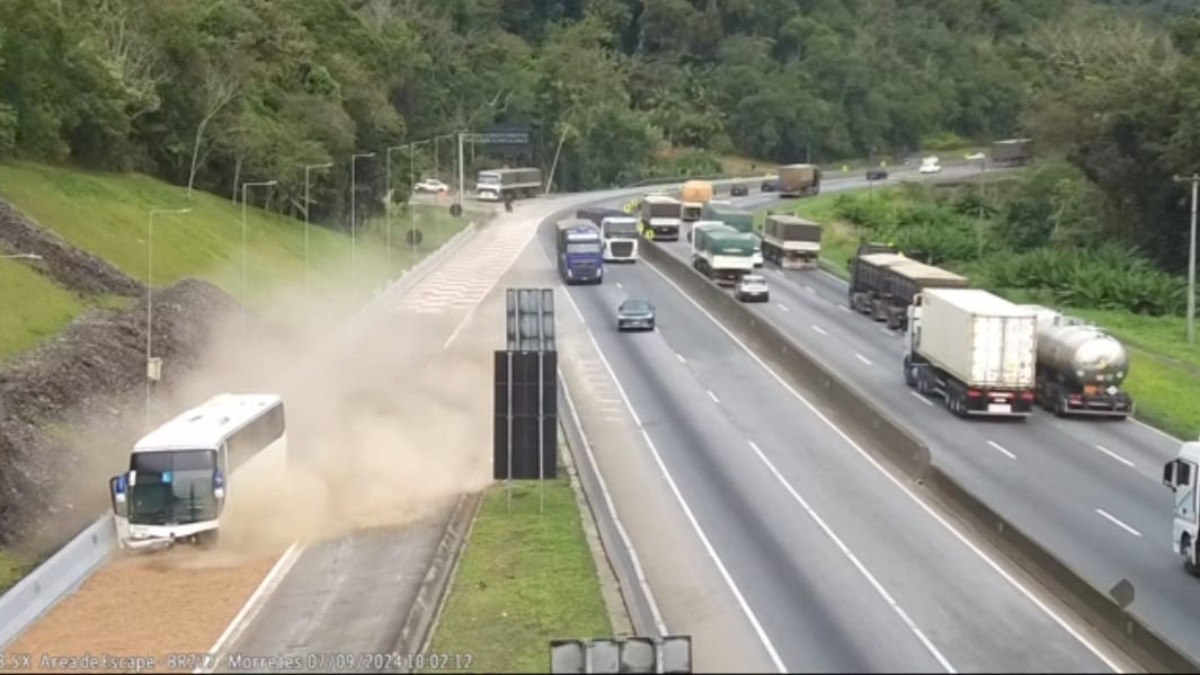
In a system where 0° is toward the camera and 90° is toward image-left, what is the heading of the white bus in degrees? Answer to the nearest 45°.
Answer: approximately 45°

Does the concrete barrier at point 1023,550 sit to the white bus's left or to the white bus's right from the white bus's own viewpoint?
on its left
